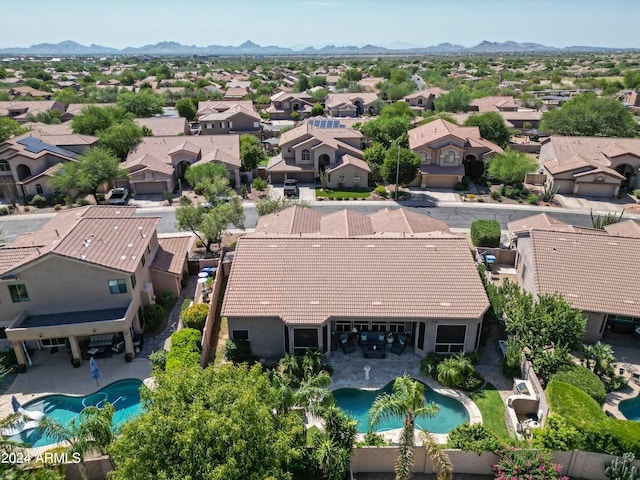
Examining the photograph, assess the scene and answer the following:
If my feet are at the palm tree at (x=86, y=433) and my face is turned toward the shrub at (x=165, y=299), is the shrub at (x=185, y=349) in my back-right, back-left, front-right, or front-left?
front-right

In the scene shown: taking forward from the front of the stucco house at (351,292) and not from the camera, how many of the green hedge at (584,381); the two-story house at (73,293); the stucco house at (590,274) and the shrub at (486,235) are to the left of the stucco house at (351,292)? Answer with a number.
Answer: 1

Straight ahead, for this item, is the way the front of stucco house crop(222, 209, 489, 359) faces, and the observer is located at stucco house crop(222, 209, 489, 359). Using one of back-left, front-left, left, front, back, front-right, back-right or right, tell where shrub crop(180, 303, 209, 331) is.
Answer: left

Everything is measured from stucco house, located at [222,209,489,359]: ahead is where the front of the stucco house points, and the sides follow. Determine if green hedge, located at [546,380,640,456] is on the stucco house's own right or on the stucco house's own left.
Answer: on the stucco house's own right

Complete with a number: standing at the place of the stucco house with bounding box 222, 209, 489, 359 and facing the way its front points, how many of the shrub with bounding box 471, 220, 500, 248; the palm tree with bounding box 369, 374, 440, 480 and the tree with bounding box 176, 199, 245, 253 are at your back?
1

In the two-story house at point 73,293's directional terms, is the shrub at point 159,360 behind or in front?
behind

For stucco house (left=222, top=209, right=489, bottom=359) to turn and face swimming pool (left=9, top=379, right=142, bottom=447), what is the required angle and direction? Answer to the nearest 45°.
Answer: approximately 135° to its left

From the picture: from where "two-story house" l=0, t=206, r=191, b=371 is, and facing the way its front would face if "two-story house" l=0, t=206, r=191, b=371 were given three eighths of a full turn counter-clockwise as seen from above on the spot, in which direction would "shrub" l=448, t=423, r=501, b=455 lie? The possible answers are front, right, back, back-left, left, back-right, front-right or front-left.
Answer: left

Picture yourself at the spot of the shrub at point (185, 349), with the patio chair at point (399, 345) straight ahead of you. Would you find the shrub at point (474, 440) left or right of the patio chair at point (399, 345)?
right

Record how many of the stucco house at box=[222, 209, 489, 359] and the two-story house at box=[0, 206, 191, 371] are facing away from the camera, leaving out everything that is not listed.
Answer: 2

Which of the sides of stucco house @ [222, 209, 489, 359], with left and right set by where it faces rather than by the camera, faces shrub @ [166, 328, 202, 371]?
left

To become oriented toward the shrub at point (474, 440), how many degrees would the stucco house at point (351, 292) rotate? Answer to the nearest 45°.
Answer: approximately 135° to its right

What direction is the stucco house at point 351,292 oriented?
away from the camera

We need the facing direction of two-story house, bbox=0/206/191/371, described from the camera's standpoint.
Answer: facing away from the viewer

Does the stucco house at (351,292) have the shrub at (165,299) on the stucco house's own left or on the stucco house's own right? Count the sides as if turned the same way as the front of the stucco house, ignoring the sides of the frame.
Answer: on the stucco house's own left

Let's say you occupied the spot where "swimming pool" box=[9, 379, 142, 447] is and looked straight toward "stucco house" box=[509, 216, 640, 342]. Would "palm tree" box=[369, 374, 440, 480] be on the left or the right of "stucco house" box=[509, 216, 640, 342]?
right

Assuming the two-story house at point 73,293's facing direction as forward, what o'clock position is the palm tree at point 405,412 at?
The palm tree is roughly at 5 o'clock from the two-story house.
